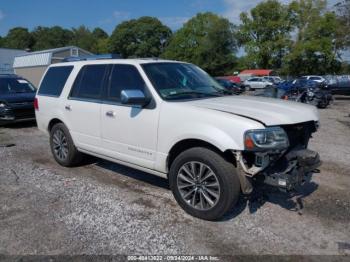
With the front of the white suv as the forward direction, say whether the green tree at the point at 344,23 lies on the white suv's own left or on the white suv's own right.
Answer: on the white suv's own left

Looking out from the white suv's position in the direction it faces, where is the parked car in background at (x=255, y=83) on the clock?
The parked car in background is roughly at 8 o'clock from the white suv.

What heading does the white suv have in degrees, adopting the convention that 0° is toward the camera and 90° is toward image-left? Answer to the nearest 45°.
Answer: approximately 315°

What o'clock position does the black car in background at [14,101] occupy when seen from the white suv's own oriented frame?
The black car in background is roughly at 6 o'clock from the white suv.

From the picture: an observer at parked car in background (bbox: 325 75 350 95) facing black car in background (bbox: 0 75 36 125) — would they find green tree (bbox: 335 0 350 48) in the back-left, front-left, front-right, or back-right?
back-right
